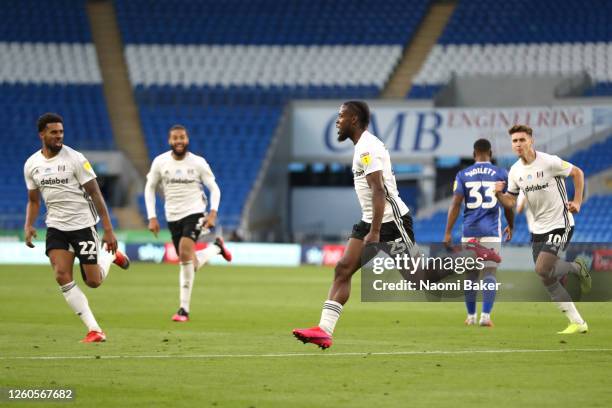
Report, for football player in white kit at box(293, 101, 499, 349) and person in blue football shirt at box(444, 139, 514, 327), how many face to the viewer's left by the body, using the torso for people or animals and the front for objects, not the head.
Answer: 1

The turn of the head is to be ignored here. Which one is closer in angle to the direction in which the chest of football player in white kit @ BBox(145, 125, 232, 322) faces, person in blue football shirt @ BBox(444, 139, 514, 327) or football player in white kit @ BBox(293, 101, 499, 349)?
the football player in white kit

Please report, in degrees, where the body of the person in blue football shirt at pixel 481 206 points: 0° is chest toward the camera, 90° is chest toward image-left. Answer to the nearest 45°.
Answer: approximately 180°

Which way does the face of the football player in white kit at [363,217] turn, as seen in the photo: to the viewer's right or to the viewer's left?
to the viewer's left

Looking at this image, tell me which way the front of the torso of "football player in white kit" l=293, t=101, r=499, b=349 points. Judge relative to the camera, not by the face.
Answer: to the viewer's left

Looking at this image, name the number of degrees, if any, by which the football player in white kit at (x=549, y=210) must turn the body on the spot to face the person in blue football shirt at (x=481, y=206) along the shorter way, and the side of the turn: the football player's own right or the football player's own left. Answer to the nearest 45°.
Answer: approximately 90° to the football player's own right

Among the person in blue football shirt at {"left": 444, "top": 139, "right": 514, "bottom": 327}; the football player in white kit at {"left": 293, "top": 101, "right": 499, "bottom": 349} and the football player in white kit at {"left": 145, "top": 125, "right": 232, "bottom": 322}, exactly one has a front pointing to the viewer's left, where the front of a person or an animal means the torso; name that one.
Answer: the football player in white kit at {"left": 293, "top": 101, "right": 499, "bottom": 349}

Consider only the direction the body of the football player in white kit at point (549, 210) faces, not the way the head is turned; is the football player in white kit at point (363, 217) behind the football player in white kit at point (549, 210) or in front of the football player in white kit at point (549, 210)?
in front

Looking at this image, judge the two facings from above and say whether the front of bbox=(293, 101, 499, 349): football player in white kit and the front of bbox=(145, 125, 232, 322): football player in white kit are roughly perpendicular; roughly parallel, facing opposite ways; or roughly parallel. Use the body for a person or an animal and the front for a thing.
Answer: roughly perpendicular

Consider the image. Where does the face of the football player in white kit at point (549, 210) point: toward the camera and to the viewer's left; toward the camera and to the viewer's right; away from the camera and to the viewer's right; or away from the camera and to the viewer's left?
toward the camera and to the viewer's left

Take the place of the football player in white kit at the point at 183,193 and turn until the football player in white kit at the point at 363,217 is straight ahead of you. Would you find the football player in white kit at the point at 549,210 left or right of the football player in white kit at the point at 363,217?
left

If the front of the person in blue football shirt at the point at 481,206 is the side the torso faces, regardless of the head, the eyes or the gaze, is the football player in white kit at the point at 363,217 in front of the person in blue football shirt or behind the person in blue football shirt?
behind

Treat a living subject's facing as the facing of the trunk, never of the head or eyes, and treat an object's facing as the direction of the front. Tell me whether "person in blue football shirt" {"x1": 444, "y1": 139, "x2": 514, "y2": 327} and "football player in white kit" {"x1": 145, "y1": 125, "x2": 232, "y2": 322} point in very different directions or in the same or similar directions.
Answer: very different directions

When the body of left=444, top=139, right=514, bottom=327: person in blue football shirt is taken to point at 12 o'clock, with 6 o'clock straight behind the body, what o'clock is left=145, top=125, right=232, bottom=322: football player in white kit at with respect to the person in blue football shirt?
The football player in white kit is roughly at 9 o'clock from the person in blue football shirt.
